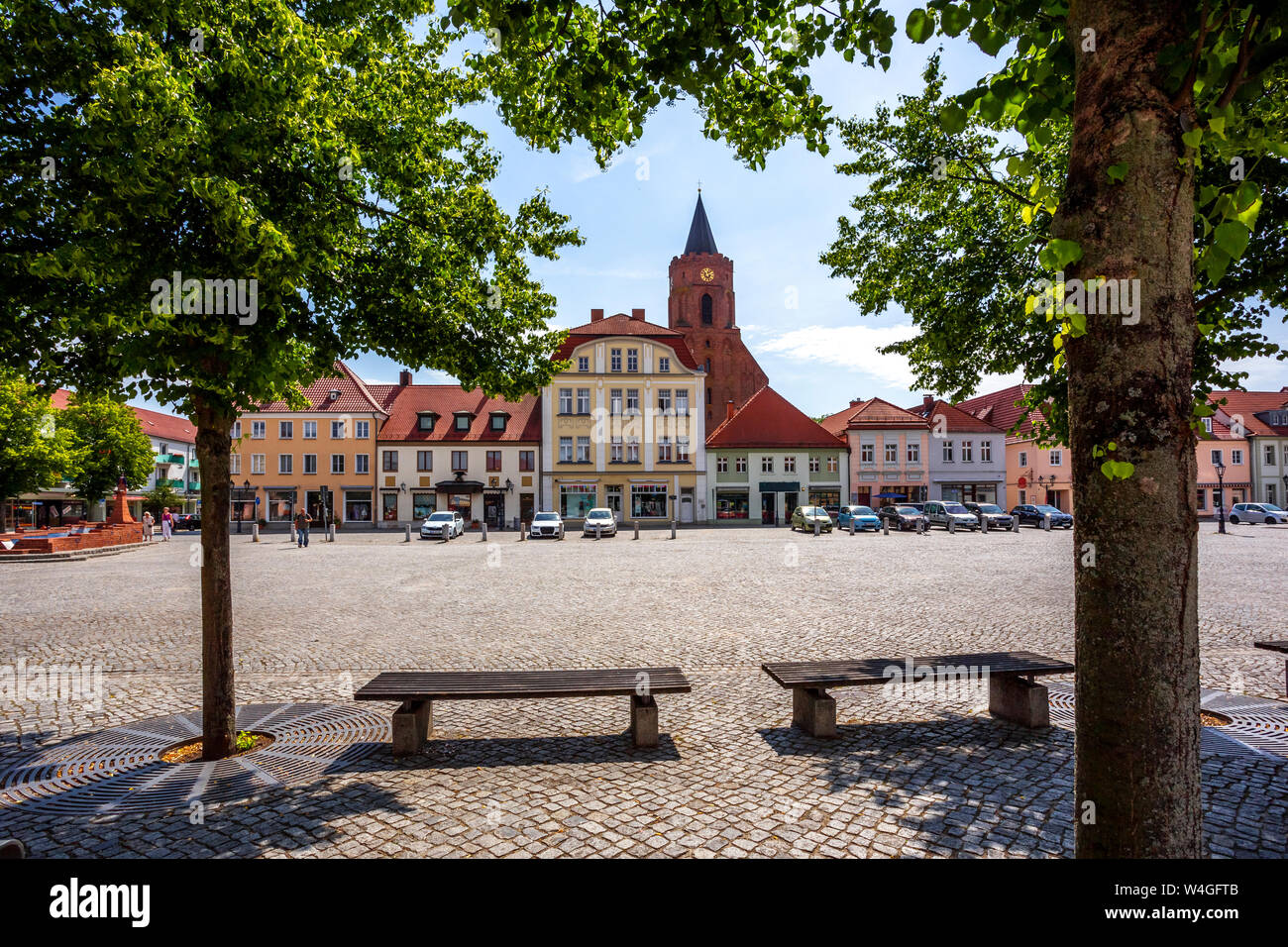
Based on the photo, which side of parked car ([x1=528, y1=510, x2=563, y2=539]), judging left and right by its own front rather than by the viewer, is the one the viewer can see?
front

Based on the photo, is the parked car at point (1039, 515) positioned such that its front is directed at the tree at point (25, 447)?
no

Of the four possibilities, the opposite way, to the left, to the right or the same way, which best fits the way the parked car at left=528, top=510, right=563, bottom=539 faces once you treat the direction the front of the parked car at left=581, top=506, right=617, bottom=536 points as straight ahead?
the same way

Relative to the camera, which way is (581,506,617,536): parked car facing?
toward the camera

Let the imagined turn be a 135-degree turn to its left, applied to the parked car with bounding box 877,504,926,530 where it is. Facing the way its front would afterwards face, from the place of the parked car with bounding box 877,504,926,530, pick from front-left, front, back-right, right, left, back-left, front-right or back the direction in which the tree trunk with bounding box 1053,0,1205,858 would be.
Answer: back

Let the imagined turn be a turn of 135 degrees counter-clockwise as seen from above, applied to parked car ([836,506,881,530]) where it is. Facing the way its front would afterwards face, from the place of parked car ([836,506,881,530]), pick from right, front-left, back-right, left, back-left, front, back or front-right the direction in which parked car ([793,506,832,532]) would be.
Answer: left

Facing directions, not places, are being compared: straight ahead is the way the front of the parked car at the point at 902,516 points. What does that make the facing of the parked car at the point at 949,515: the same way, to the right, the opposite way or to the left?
the same way

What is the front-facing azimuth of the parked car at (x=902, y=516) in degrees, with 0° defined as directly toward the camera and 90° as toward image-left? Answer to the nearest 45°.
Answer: approximately 315°

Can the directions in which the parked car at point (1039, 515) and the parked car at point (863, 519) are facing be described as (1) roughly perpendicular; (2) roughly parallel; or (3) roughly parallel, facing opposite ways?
roughly parallel

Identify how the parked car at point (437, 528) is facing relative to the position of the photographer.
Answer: facing the viewer and to the left of the viewer

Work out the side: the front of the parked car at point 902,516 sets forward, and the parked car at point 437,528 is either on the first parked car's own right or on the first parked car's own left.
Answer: on the first parked car's own right

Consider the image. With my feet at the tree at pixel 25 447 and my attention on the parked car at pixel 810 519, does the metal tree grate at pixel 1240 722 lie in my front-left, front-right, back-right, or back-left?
front-right

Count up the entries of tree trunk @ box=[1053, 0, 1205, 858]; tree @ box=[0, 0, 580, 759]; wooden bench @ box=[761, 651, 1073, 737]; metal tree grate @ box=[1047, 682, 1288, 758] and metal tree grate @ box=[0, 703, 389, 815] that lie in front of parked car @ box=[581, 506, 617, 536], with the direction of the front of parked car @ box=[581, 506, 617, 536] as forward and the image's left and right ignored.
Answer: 5

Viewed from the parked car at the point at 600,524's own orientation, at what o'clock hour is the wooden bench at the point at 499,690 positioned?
The wooden bench is roughly at 12 o'clock from the parked car.

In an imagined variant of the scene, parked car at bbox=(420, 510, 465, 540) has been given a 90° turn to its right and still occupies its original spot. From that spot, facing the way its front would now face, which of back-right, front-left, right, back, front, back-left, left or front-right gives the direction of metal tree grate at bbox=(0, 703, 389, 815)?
back-left

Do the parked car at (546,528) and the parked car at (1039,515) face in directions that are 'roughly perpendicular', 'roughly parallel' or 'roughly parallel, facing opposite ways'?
roughly parallel

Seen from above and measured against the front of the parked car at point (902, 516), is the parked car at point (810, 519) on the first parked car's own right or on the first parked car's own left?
on the first parked car's own right

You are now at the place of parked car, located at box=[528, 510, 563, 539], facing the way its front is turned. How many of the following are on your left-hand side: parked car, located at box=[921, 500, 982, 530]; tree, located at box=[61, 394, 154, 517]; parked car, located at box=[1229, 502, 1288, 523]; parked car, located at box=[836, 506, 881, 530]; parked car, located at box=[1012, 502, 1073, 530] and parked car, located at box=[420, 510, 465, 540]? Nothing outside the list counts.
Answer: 4

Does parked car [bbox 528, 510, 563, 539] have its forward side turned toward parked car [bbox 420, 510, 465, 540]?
no

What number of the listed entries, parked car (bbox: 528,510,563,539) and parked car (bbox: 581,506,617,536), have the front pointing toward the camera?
2

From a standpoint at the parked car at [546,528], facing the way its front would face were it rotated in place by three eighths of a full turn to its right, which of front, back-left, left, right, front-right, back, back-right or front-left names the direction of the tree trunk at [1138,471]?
back-left

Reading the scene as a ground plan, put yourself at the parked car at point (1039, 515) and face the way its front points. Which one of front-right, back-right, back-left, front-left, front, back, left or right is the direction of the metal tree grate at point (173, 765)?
front-right
